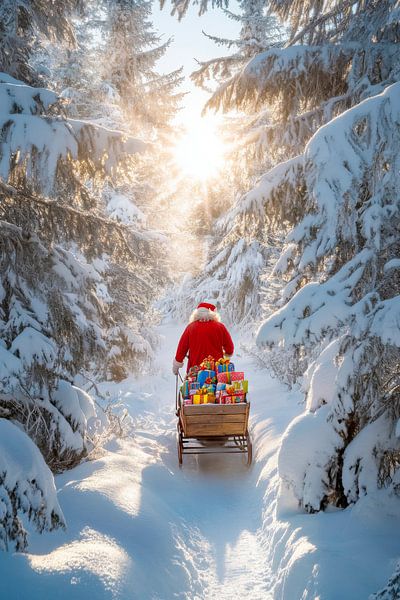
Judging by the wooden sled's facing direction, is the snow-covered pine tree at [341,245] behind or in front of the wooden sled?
behind

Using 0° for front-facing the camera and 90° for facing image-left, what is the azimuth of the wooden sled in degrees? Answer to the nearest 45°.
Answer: approximately 180°
